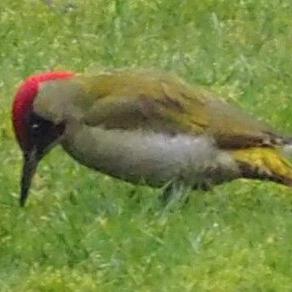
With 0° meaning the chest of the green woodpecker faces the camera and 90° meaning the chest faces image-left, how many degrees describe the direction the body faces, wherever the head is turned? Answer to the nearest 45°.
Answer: approximately 90°
